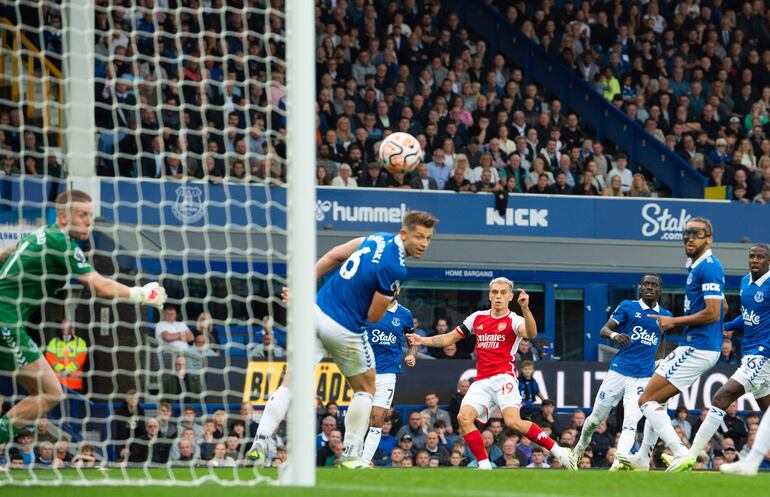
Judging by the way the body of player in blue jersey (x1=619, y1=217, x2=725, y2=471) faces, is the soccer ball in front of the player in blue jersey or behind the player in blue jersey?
in front

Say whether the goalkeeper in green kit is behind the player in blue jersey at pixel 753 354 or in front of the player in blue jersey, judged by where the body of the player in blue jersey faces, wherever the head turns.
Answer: in front

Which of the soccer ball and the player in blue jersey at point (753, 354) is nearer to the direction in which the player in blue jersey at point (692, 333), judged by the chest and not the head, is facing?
the soccer ball

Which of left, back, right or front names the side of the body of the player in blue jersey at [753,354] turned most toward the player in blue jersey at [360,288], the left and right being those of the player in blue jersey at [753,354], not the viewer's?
front

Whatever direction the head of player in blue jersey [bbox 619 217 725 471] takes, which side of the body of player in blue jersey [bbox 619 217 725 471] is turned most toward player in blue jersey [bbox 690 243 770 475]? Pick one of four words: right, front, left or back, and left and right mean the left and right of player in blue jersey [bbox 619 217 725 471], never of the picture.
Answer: back

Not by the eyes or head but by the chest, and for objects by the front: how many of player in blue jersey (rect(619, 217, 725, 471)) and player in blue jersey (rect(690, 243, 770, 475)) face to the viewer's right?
0

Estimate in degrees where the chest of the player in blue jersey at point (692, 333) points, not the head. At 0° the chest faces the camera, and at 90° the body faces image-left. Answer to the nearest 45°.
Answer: approximately 90°

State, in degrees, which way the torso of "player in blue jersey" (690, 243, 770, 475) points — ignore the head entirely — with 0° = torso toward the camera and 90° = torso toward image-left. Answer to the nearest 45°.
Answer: approximately 45°
